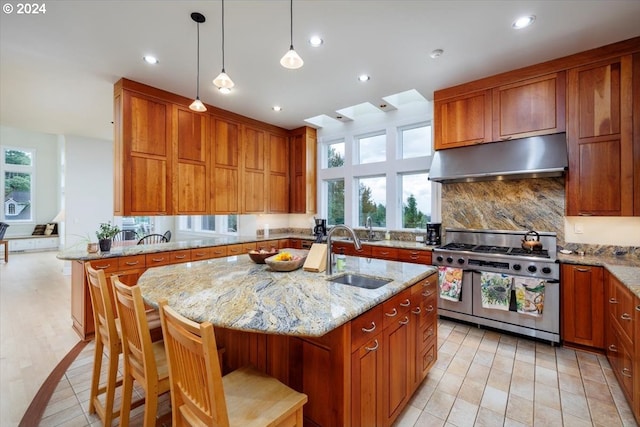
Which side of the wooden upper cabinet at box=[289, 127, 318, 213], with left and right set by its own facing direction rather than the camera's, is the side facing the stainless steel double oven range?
left

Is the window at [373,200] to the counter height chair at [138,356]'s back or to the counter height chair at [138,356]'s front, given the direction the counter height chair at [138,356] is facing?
to the front

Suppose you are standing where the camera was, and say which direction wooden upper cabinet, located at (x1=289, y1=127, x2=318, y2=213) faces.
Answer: facing the viewer and to the left of the viewer

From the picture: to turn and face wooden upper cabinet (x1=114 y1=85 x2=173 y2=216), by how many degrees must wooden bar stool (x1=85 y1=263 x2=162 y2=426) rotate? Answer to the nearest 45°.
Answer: approximately 45° to its left

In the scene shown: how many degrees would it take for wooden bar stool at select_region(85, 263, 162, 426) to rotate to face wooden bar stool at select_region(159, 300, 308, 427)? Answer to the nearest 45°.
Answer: approximately 135° to its right

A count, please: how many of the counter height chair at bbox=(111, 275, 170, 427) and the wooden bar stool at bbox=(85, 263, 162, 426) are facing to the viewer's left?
0

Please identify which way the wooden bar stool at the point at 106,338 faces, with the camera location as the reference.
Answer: facing away from the viewer and to the right of the viewer

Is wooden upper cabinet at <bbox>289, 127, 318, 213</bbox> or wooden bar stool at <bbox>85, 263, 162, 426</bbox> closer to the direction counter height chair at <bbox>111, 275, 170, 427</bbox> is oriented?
the wooden upper cabinet

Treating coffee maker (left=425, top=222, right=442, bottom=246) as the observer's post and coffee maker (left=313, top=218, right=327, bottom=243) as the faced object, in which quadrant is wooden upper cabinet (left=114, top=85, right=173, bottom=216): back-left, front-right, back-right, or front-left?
front-left

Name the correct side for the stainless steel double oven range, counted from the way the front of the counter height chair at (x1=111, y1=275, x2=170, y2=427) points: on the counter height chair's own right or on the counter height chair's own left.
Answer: on the counter height chair's own right

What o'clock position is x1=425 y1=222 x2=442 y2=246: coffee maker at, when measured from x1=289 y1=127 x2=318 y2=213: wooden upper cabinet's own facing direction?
The coffee maker is roughly at 9 o'clock from the wooden upper cabinet.

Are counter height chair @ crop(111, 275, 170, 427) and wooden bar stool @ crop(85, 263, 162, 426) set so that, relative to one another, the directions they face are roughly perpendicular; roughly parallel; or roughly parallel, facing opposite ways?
roughly parallel

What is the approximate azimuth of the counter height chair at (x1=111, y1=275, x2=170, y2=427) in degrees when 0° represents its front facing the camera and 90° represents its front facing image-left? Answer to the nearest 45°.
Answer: approximately 225°

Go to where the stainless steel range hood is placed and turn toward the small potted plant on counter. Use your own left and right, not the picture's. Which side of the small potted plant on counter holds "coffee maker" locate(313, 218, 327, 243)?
right

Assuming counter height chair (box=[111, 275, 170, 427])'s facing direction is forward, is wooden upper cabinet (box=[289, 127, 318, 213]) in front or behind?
in front

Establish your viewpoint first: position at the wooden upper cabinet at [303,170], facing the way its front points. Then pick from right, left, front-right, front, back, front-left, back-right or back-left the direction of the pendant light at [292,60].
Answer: front-left

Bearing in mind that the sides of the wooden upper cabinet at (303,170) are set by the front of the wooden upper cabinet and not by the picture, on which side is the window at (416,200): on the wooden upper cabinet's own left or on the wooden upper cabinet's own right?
on the wooden upper cabinet's own left

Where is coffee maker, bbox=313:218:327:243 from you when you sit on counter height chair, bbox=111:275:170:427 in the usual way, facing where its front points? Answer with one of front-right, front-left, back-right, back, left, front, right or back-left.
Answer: front

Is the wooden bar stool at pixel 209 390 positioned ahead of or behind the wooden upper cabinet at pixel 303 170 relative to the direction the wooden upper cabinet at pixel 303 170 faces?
ahead
